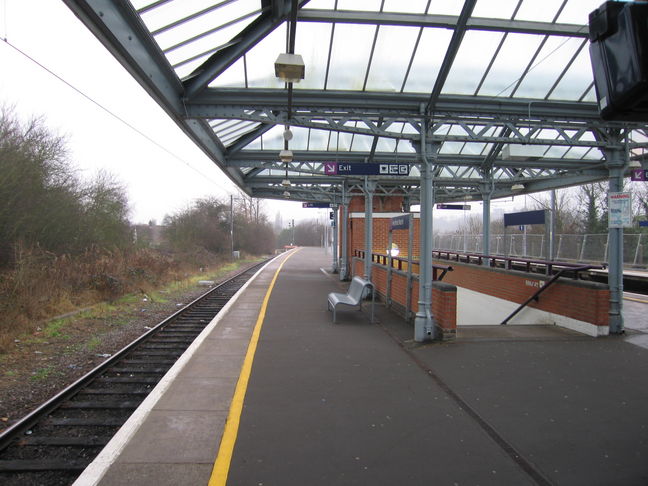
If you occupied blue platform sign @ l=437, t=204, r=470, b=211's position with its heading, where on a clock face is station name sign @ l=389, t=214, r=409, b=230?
The station name sign is roughly at 12 o'clock from the blue platform sign.

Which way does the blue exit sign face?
toward the camera

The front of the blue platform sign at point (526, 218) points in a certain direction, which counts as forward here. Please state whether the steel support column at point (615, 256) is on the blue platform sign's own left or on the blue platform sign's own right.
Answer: on the blue platform sign's own left

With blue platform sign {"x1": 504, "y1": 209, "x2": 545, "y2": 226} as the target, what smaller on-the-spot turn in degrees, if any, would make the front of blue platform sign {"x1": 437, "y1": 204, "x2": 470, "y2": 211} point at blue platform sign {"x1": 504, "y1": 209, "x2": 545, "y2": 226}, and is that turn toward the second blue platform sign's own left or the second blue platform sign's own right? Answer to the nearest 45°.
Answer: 0° — it already faces it

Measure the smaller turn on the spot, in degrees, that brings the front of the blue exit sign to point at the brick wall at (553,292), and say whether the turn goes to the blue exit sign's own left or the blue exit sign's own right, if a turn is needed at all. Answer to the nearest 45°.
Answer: approximately 90° to the blue exit sign's own left

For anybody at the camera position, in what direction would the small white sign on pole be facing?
facing the viewer

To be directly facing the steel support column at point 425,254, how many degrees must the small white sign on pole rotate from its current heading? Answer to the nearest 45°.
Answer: approximately 45° to its right

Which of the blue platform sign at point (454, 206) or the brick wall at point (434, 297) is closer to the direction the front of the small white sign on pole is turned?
the brick wall

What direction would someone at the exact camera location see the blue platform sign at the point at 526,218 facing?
facing the viewer and to the left of the viewer

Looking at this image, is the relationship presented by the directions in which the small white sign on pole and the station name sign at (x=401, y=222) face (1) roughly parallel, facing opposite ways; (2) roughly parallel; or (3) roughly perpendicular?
roughly perpendicular

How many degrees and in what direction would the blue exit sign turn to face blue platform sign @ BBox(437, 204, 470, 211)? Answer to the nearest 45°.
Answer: approximately 180°

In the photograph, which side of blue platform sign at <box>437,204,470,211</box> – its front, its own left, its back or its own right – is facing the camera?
front

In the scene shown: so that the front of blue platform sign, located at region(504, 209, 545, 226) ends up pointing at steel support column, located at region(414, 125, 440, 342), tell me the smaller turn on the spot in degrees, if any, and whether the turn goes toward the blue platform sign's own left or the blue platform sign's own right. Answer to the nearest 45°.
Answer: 0° — it already faces it
